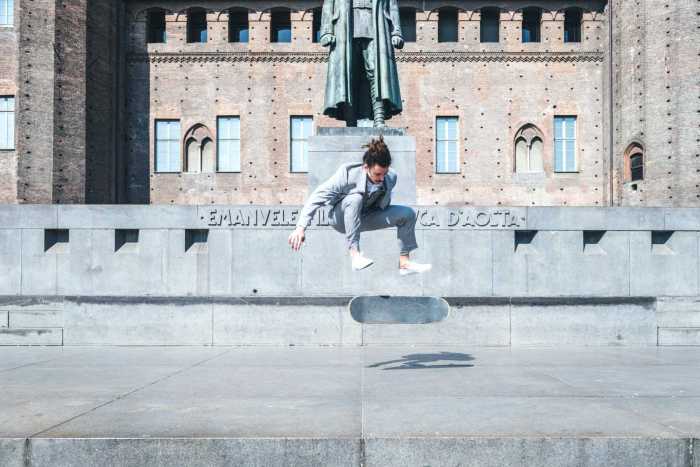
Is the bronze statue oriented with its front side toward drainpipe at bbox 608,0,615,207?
no

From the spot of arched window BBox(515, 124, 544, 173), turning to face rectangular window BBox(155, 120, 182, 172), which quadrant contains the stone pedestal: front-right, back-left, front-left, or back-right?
front-left

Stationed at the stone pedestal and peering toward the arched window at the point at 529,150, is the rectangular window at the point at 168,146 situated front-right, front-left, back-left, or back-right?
front-left

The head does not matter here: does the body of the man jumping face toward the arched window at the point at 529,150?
no

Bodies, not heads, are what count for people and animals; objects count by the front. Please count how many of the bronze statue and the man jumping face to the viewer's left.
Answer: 0

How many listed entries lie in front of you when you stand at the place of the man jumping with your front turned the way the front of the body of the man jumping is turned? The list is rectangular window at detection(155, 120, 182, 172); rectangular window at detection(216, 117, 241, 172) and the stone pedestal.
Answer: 0

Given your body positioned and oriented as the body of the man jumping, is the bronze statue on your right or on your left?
on your left

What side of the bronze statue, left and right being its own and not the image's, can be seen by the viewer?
front

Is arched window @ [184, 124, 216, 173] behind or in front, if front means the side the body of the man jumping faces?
behind

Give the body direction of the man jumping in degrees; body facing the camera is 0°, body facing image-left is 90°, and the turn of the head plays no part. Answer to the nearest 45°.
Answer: approximately 315°

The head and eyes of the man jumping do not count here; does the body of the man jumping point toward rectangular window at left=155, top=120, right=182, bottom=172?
no

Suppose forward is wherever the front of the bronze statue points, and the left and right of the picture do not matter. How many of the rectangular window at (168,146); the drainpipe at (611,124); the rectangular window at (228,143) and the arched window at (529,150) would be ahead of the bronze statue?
0

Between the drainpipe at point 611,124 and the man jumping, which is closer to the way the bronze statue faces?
the man jumping
